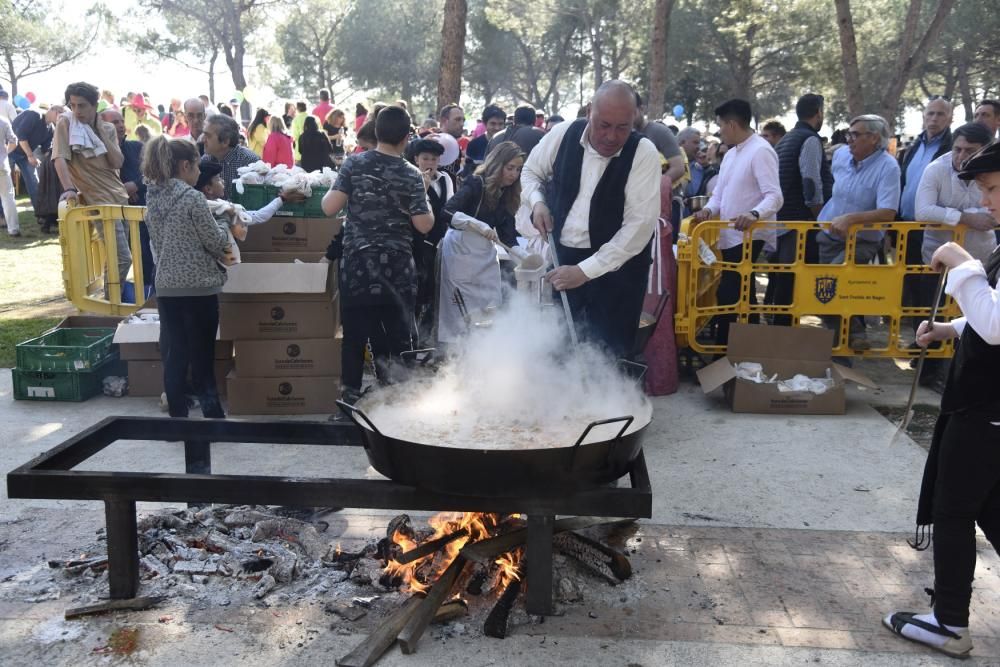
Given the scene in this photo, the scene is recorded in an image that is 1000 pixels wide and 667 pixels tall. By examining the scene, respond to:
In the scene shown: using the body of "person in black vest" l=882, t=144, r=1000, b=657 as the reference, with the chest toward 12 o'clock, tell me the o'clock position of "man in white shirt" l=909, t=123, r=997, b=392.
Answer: The man in white shirt is roughly at 3 o'clock from the person in black vest.

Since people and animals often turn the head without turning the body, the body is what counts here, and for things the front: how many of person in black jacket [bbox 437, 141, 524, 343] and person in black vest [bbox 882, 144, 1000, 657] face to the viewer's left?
1

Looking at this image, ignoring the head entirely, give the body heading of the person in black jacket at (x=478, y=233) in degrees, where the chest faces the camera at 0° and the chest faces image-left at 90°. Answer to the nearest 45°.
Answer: approximately 315°

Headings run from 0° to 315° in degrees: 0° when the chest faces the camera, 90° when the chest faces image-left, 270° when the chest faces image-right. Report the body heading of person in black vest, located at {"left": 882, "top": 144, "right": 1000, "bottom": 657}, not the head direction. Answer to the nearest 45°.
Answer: approximately 90°

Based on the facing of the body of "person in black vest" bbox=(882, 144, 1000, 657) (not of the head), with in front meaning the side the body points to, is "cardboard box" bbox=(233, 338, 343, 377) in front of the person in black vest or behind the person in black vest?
in front

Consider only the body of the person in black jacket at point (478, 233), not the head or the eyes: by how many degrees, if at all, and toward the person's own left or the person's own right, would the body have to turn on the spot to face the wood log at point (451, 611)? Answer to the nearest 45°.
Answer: approximately 45° to the person's own right

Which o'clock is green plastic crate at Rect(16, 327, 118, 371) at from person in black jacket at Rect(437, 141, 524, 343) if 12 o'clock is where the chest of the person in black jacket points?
The green plastic crate is roughly at 4 o'clock from the person in black jacket.

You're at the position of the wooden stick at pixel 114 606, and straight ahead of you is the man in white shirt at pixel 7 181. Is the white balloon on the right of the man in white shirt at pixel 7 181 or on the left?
right

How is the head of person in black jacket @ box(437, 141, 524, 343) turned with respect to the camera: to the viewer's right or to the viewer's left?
to the viewer's right

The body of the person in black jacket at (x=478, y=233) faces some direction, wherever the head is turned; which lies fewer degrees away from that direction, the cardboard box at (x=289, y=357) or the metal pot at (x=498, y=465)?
the metal pot

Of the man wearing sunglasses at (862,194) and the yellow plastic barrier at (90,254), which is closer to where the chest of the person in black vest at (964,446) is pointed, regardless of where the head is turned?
the yellow plastic barrier

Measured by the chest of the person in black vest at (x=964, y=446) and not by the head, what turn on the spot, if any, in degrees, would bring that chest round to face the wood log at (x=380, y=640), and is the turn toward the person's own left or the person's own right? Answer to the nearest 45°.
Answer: approximately 45° to the person's own left

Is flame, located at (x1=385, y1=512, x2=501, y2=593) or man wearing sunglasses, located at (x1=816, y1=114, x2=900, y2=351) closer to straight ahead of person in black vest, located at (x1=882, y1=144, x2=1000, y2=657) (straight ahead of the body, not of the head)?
the flame

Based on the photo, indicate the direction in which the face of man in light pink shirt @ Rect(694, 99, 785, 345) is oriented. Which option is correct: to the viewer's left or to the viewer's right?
to the viewer's left

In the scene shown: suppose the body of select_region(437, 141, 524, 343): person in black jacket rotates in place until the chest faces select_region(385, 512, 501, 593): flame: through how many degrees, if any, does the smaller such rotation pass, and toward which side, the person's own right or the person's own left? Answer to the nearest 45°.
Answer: approximately 45° to the person's own right

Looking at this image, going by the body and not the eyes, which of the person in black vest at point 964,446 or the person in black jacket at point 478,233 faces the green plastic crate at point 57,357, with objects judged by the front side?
the person in black vest at point 964,446

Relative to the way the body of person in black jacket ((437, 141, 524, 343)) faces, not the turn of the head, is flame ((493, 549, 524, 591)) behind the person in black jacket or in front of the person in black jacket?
in front
